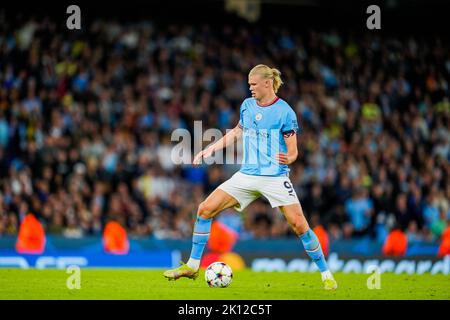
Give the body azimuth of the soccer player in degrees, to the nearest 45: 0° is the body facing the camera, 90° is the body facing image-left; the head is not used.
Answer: approximately 45°

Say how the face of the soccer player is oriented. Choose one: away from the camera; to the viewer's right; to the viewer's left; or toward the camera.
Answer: to the viewer's left
